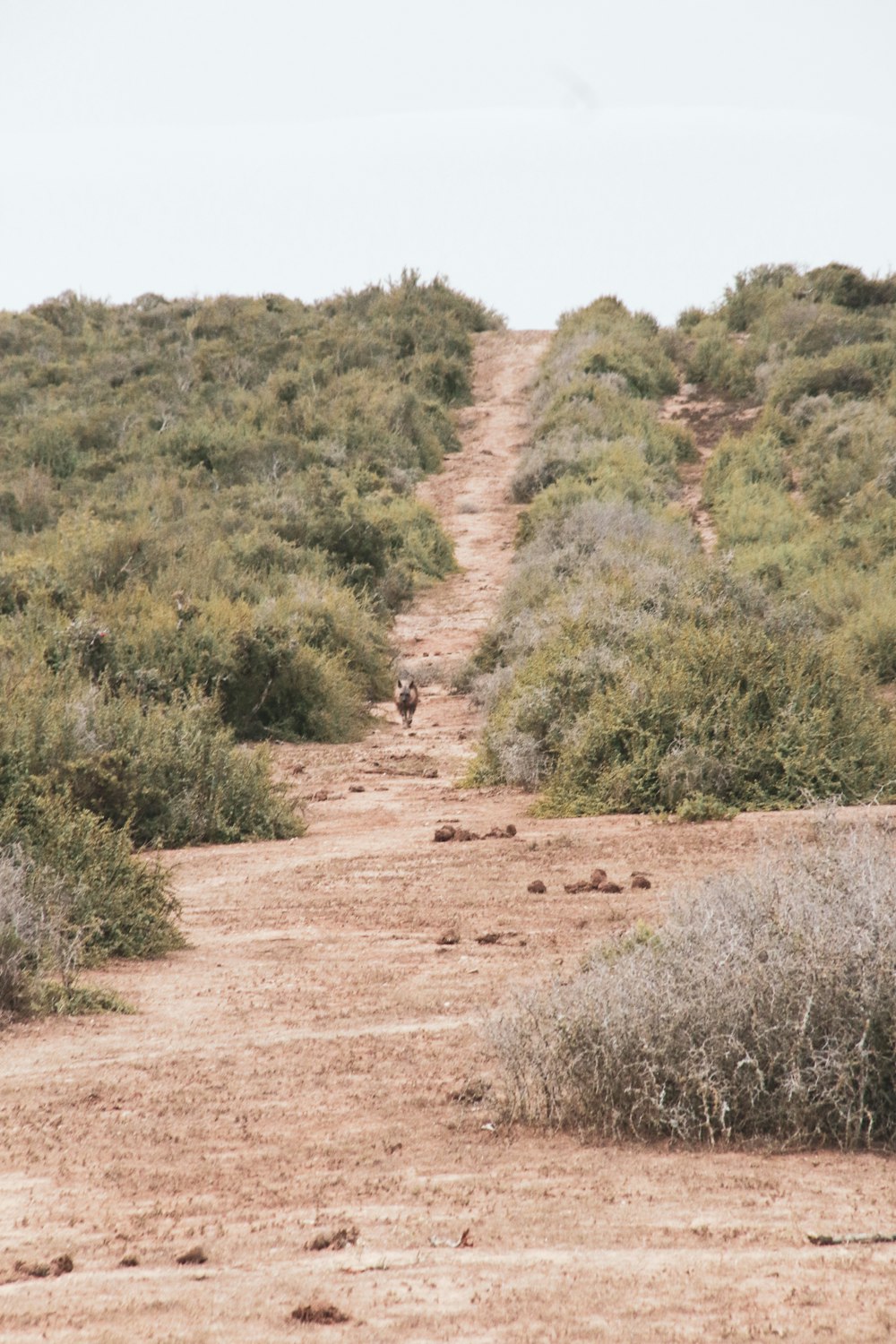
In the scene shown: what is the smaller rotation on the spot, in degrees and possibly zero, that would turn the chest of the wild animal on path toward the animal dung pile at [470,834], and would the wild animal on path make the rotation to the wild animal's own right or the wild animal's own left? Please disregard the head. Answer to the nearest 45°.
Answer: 0° — it already faces it

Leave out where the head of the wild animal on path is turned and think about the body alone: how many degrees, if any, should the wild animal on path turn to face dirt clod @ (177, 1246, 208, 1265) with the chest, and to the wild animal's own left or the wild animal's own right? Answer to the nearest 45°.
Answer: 0° — it already faces it

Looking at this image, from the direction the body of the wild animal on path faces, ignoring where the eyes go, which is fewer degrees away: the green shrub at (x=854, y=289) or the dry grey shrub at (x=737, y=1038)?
the dry grey shrub

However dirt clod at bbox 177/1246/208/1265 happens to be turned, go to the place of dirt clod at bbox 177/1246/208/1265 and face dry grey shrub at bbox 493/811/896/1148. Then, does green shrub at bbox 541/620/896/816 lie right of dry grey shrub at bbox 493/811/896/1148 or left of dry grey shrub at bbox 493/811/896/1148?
left

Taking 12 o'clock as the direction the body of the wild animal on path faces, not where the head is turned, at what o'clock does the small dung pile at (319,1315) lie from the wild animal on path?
The small dung pile is roughly at 12 o'clock from the wild animal on path.

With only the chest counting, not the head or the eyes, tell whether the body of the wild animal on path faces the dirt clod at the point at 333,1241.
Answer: yes

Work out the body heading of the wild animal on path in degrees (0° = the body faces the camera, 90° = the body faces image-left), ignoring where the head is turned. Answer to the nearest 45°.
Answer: approximately 0°

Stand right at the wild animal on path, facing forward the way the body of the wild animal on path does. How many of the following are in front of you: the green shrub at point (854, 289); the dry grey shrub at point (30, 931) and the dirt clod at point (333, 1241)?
2

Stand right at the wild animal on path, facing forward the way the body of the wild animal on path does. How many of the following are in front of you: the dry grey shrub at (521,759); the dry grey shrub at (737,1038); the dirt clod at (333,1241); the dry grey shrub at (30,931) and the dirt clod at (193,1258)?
5

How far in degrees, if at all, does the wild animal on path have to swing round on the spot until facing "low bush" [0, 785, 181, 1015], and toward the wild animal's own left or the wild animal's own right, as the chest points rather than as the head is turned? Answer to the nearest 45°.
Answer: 0° — it already faces it

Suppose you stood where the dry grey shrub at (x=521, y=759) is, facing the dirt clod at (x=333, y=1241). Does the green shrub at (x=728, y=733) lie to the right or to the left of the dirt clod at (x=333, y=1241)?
left

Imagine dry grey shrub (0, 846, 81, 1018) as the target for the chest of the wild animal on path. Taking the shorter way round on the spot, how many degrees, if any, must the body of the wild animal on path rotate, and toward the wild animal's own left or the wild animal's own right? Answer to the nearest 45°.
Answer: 0° — it already faces it

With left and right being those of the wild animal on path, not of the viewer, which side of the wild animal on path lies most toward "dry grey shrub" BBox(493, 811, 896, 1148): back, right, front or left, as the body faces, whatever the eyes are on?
front
